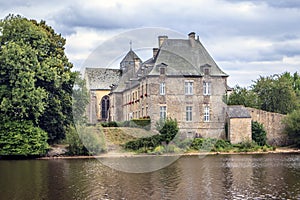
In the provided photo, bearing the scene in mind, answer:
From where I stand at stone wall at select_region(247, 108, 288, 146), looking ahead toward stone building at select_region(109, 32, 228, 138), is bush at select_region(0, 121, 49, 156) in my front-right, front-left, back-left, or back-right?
front-left

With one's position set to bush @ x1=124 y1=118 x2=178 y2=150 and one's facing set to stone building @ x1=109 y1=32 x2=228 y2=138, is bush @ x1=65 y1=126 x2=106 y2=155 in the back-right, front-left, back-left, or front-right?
back-left

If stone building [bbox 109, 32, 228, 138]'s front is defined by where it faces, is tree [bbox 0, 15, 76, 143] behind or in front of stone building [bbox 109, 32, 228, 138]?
in front

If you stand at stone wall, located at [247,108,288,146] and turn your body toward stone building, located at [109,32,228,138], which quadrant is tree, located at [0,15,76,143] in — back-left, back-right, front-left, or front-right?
front-left

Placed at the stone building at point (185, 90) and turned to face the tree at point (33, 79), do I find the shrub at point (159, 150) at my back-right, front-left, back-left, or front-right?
front-left
